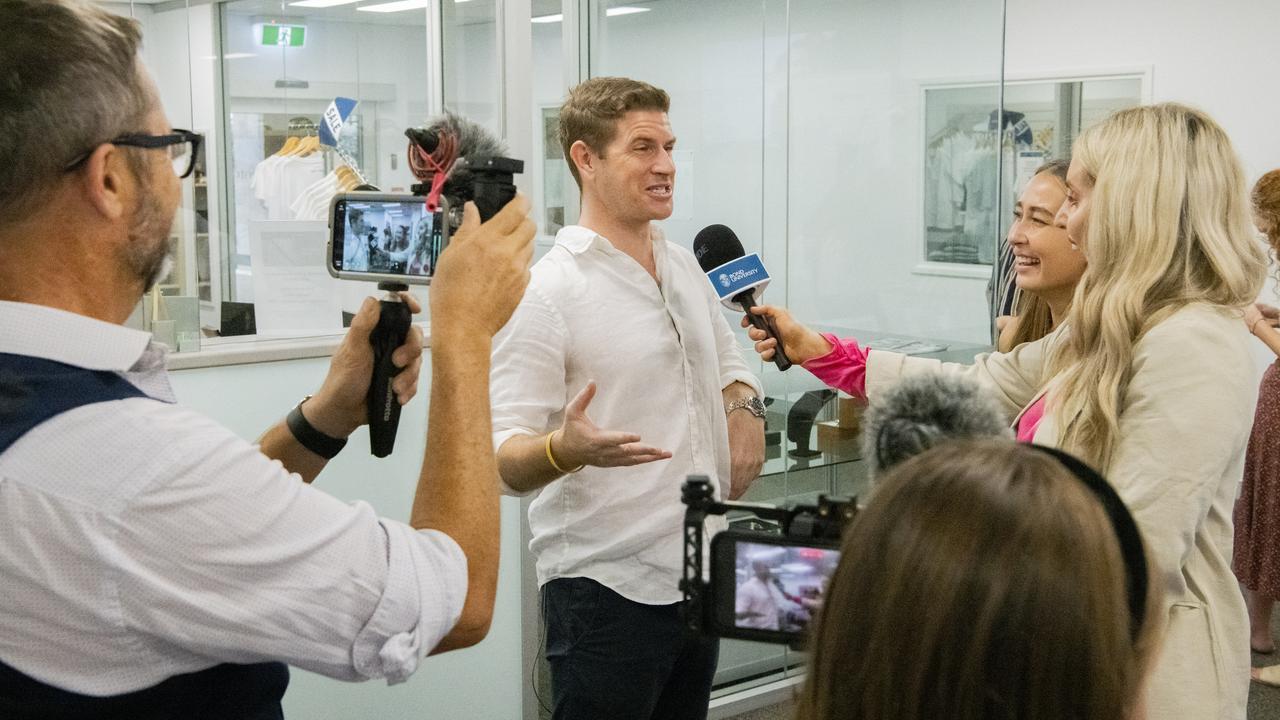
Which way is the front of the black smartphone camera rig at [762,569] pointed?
away from the camera

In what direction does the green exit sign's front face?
toward the camera

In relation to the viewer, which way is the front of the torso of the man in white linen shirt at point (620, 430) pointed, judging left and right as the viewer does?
facing the viewer and to the right of the viewer

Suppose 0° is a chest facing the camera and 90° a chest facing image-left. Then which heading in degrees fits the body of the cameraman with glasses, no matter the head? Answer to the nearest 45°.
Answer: approximately 225°

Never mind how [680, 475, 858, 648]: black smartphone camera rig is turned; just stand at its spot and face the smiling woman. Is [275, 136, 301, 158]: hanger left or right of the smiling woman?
left

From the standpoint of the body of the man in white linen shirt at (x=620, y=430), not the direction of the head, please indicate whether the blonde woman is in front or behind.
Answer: in front

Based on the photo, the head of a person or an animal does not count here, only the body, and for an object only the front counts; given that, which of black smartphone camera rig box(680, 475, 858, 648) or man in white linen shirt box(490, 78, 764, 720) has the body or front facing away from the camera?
the black smartphone camera rig

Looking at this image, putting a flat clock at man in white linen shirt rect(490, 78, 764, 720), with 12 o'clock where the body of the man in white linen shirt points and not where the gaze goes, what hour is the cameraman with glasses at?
The cameraman with glasses is roughly at 2 o'clock from the man in white linen shirt.

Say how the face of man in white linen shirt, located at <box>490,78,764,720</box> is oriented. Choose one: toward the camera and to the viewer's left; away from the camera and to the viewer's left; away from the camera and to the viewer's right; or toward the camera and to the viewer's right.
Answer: toward the camera and to the viewer's right

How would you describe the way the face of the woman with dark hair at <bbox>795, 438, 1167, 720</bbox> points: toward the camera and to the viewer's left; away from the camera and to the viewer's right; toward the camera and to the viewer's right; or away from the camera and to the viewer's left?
away from the camera and to the viewer's left

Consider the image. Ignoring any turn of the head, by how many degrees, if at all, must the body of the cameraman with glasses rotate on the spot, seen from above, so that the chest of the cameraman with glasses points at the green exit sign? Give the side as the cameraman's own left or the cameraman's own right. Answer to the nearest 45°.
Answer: approximately 45° to the cameraman's own left

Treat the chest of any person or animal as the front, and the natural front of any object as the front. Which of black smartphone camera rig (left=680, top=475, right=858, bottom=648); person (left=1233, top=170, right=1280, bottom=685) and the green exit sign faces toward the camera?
the green exit sign

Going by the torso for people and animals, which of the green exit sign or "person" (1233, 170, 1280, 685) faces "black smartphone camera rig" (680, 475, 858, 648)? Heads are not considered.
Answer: the green exit sign

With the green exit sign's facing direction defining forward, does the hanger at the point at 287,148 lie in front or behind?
in front

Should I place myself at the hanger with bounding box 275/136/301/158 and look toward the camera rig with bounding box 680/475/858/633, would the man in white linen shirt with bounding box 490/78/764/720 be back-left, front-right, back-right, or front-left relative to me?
front-left

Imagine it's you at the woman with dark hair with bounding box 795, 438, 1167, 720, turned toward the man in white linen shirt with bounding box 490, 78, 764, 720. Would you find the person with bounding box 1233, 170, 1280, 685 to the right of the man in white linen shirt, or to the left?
right

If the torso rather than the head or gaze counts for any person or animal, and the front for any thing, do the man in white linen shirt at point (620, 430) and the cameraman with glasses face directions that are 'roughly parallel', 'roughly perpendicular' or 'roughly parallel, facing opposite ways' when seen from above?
roughly perpendicular

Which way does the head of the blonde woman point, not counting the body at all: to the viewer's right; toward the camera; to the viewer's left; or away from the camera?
to the viewer's left
